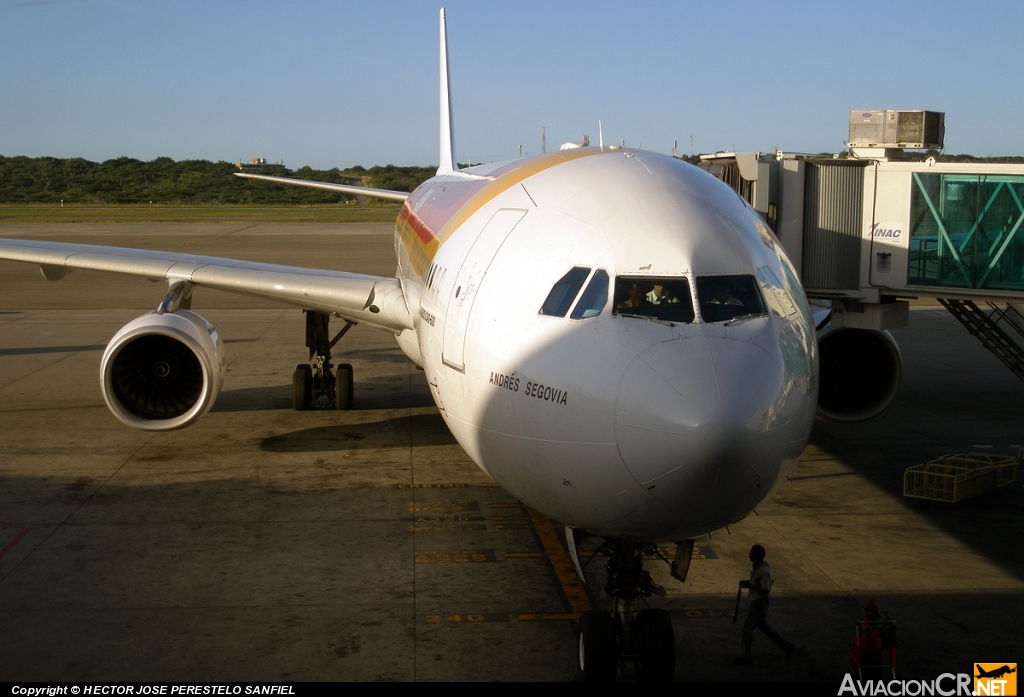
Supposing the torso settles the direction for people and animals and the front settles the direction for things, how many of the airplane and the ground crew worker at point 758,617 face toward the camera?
1

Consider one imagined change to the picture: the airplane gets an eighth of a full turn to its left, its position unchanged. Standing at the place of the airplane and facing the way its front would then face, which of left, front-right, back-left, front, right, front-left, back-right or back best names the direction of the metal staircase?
left

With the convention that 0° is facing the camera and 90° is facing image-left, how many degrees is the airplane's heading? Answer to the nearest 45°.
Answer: approximately 0°

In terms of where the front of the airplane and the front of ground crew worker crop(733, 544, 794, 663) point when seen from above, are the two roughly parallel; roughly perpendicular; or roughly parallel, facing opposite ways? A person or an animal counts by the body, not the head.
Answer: roughly perpendicular
